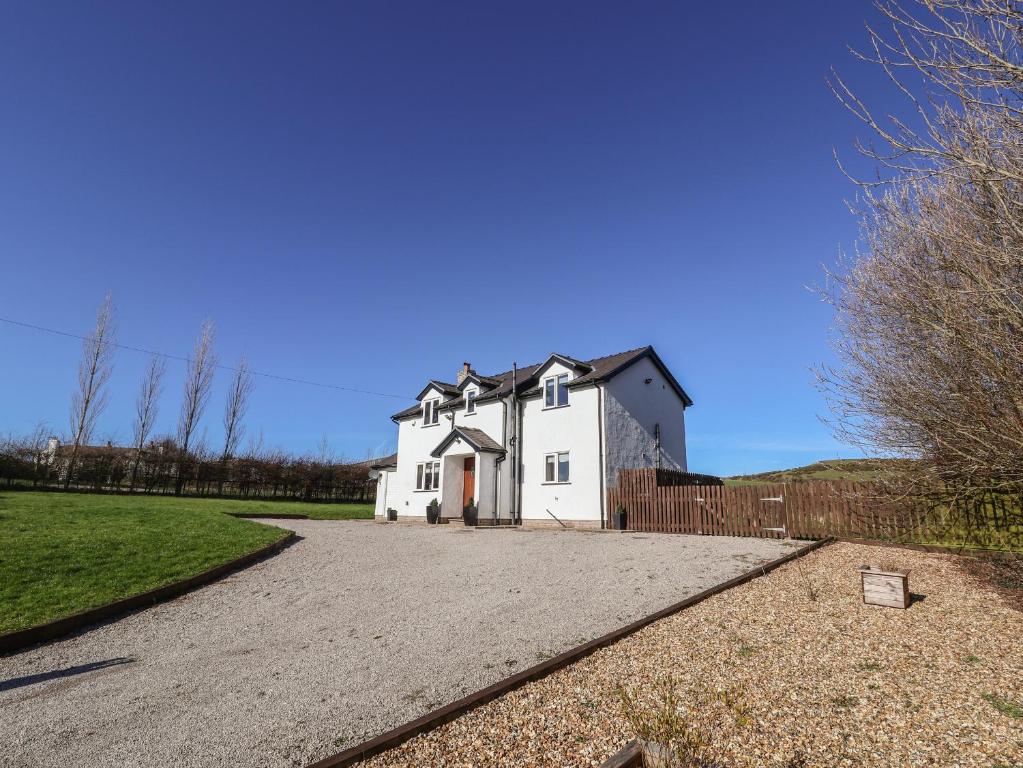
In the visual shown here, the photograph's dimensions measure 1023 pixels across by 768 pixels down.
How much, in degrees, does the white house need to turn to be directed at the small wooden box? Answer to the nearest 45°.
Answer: approximately 45° to its left

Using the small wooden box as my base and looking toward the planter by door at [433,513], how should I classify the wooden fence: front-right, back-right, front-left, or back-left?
front-right

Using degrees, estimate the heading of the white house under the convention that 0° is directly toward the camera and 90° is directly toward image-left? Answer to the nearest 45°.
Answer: approximately 45°

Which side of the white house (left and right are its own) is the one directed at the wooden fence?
left

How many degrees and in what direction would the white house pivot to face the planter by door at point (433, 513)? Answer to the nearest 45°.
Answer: approximately 45° to its right
